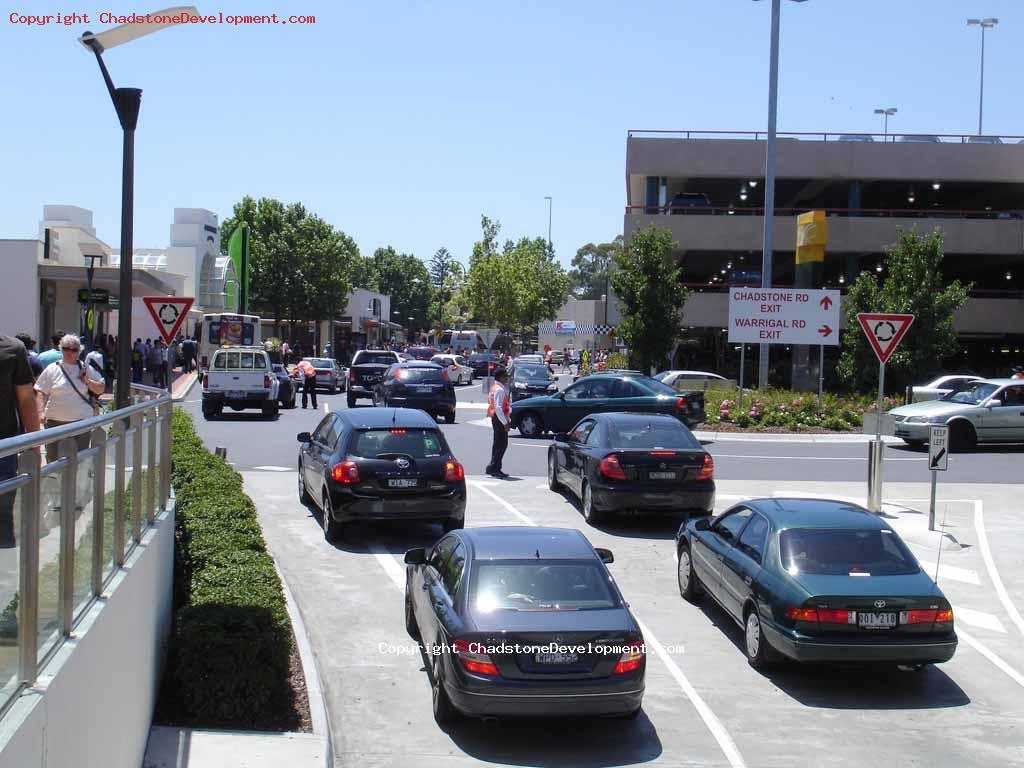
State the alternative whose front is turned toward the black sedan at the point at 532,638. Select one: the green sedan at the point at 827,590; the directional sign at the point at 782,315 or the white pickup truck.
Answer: the directional sign

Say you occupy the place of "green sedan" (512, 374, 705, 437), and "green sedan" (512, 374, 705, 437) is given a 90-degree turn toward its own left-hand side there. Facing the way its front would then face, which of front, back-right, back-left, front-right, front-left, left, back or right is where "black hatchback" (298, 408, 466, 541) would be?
front

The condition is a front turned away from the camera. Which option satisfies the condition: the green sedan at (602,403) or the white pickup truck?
the white pickup truck

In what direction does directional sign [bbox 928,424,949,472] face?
toward the camera

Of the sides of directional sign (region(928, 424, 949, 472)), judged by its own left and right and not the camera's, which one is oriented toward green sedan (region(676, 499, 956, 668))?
front

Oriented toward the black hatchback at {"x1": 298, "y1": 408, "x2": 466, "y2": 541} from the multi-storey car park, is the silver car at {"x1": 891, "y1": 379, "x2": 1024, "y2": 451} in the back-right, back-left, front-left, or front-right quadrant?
front-left

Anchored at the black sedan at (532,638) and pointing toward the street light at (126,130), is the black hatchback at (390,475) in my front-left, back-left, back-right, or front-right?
front-right

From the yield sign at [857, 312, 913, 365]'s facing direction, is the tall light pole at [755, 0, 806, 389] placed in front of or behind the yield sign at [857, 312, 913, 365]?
behind

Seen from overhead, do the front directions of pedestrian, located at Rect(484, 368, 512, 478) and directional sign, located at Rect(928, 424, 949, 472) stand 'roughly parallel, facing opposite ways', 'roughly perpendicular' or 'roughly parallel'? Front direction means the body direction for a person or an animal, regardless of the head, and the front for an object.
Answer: roughly perpendicular

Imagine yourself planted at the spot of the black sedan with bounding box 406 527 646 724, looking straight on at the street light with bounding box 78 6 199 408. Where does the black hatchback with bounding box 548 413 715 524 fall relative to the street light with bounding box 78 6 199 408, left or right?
right

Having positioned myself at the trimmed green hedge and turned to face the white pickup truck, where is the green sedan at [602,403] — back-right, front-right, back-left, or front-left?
front-right

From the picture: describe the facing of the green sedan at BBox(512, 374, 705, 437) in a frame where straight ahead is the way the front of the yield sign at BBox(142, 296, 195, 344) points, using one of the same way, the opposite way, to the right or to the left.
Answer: to the right

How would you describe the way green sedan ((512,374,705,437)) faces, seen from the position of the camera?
facing to the left of the viewer

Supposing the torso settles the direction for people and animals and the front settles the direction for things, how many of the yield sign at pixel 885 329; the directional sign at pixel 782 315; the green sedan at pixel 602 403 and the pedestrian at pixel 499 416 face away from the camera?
0

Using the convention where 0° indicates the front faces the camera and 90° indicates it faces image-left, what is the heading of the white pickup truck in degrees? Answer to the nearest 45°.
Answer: approximately 180°

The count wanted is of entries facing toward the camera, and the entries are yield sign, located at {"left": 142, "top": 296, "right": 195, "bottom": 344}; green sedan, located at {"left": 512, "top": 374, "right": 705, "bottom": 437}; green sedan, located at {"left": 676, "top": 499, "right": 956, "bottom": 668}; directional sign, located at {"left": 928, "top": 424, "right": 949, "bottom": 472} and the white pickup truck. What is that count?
2

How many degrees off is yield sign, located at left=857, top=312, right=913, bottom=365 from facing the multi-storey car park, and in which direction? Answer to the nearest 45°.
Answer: approximately 180°
